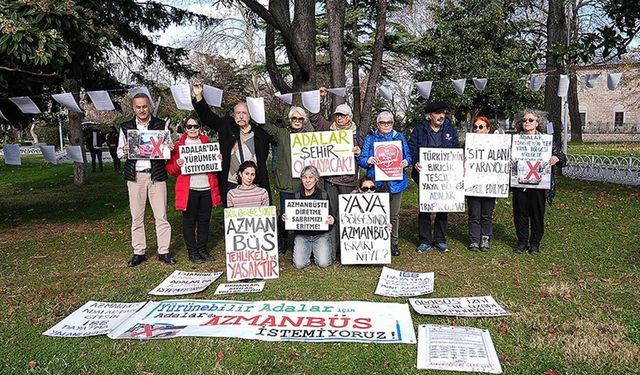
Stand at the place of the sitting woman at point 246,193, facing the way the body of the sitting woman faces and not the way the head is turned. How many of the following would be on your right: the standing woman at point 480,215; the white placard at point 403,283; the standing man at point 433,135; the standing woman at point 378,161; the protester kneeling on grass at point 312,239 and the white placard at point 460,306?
0

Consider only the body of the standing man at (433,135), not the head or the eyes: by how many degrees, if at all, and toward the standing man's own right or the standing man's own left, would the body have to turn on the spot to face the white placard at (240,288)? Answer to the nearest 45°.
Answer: approximately 45° to the standing man's own right

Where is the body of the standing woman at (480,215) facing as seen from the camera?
toward the camera

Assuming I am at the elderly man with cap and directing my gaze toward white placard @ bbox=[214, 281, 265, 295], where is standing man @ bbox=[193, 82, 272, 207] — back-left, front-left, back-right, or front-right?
front-right

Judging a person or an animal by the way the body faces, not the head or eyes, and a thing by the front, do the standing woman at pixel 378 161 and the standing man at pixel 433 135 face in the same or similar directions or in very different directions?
same or similar directions

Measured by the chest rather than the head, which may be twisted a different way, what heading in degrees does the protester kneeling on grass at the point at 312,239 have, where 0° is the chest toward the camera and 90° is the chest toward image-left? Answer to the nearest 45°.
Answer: approximately 0°

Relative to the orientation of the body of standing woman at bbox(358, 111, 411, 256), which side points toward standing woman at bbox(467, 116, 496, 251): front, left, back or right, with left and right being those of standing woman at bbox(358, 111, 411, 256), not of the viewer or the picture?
left

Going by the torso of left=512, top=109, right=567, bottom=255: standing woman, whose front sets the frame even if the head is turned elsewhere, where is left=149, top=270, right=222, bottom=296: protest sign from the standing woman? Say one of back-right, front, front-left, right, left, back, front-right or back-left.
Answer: front-right

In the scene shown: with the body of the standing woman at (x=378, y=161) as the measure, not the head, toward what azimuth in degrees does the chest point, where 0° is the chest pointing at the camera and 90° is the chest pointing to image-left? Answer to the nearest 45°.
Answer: approximately 0°

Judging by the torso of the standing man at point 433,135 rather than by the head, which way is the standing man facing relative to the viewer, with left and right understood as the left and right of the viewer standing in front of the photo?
facing the viewer

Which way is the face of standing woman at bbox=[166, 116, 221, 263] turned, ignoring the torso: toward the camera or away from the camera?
toward the camera

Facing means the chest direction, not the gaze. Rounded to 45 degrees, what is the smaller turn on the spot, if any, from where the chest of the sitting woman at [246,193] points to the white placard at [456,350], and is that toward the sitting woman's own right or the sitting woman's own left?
approximately 45° to the sitting woman's own left

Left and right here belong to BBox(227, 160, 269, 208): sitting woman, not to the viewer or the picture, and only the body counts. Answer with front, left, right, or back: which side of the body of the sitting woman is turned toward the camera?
front

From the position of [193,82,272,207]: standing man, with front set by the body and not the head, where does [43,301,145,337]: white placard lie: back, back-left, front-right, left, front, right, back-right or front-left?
front-right

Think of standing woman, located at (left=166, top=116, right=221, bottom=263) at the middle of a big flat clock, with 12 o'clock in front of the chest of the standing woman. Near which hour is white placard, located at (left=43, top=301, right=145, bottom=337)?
The white placard is roughly at 1 o'clock from the standing woman.

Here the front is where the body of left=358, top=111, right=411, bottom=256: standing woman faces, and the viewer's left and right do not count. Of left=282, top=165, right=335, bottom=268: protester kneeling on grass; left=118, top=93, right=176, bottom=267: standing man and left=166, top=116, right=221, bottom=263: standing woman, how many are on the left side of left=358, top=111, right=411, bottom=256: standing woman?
0

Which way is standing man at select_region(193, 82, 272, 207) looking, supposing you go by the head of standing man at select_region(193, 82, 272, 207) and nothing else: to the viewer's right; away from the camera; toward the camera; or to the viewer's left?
toward the camera

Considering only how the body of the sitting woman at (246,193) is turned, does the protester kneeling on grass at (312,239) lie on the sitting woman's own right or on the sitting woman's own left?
on the sitting woman's own left

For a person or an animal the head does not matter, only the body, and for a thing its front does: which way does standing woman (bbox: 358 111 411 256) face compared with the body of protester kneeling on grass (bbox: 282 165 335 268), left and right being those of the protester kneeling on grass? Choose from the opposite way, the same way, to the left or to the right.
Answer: the same way

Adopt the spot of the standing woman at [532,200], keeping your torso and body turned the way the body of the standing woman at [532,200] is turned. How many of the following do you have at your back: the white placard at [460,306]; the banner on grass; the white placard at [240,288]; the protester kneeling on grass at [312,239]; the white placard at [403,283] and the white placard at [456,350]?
0
